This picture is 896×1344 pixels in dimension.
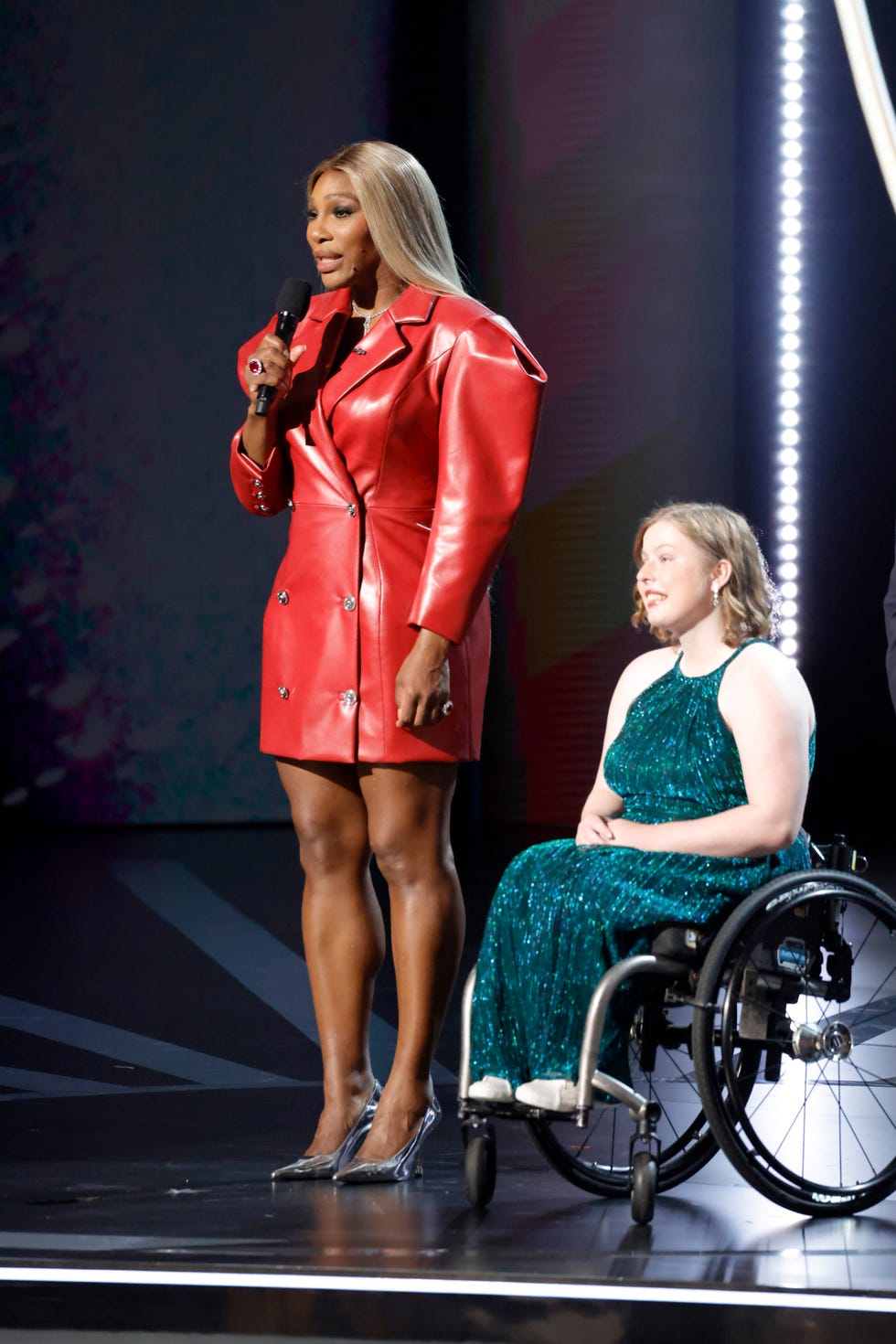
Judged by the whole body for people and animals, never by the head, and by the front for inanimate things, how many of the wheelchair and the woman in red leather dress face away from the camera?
0

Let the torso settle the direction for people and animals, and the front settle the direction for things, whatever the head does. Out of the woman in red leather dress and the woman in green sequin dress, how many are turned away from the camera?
0

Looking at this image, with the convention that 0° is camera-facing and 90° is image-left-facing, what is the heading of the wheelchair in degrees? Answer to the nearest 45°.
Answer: approximately 45°

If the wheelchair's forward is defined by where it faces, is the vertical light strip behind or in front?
behind

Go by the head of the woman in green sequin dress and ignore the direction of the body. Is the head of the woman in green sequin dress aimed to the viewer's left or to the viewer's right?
to the viewer's left

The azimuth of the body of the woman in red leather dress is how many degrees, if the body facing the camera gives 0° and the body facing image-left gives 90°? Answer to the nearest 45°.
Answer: approximately 45°
